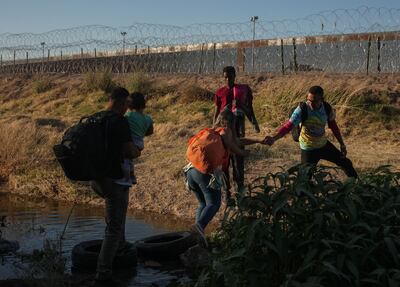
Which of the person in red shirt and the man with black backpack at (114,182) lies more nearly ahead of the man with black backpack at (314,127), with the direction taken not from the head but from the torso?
the man with black backpack

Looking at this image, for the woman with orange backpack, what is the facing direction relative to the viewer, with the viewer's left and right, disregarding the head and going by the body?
facing away from the viewer and to the right of the viewer

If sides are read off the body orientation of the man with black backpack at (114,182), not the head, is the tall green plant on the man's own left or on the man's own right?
on the man's own right

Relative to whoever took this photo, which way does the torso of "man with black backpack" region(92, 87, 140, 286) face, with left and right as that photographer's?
facing to the right of the viewer

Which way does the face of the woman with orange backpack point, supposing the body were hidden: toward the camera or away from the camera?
away from the camera
